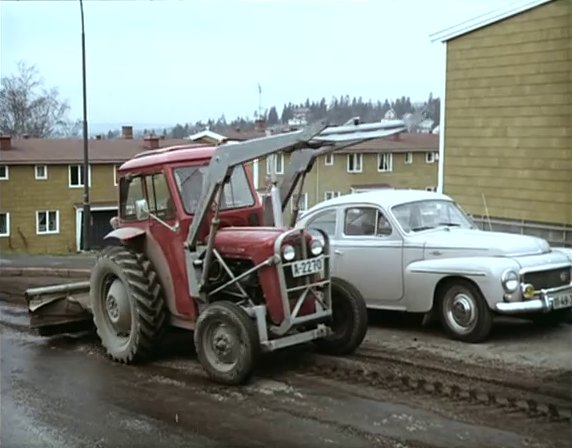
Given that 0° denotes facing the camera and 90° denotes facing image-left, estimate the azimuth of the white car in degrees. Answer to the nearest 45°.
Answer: approximately 315°

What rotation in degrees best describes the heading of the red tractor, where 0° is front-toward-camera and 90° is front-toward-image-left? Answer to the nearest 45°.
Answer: approximately 315°

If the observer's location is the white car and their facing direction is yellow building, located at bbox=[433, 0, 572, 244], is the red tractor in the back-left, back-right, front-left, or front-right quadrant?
back-left

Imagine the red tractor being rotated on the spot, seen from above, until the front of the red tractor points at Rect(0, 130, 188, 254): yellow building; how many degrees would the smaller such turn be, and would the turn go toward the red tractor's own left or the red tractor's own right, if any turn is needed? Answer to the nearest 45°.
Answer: approximately 135° to the red tractor's own left

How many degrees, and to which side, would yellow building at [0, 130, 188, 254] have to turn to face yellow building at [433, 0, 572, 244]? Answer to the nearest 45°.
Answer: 0° — it already faces it

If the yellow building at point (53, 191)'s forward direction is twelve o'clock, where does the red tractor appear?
The red tractor is roughly at 12 o'clock from the yellow building.

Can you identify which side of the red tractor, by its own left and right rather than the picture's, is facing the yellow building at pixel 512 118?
left

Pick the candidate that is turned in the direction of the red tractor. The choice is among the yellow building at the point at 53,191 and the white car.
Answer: the yellow building
